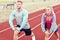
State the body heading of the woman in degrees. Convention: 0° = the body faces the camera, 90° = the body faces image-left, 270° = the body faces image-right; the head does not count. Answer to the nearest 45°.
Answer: approximately 45°
